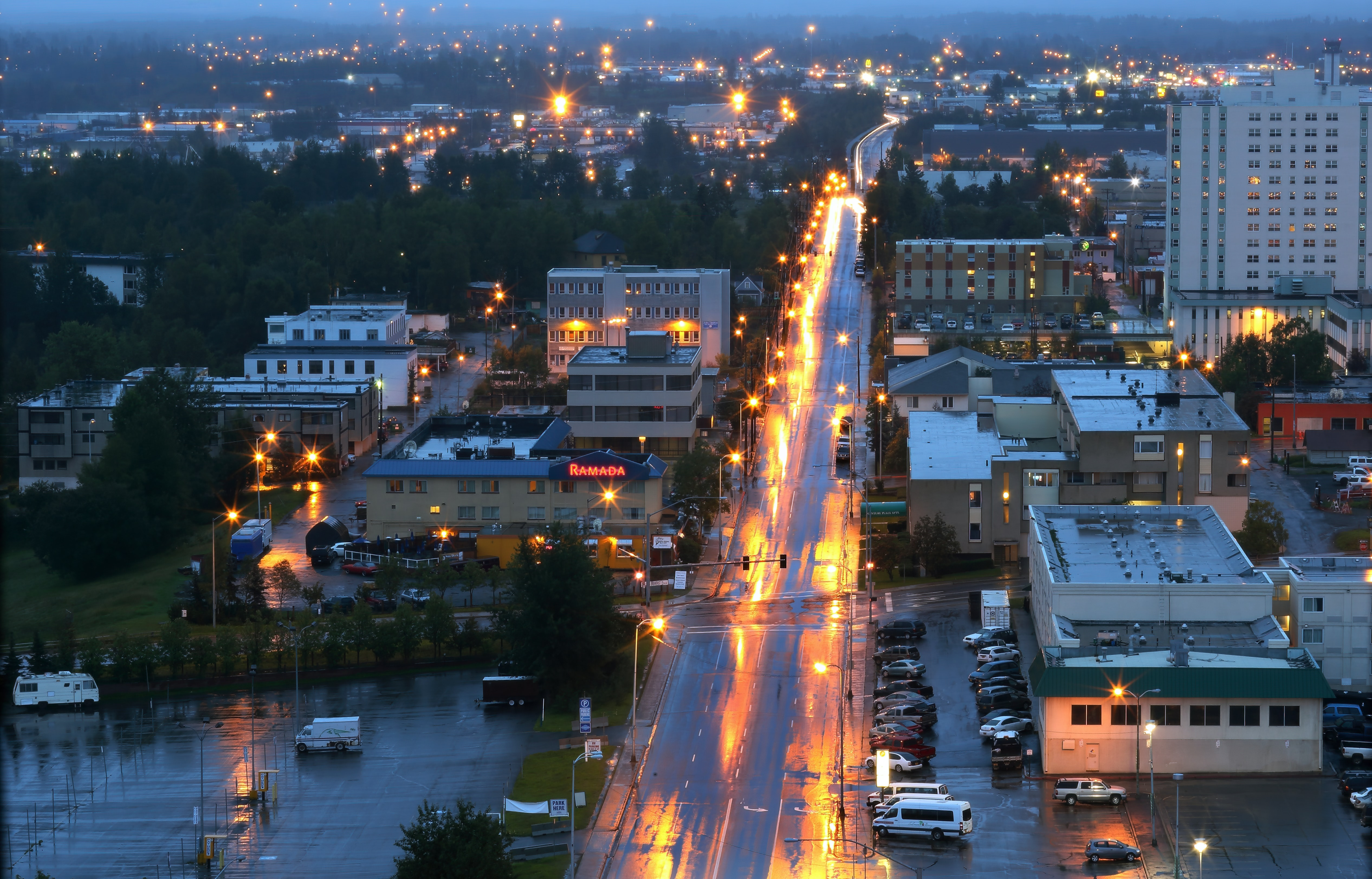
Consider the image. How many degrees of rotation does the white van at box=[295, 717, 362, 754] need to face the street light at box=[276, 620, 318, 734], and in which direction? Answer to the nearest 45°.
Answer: approximately 90° to its right

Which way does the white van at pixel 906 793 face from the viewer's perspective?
to the viewer's left

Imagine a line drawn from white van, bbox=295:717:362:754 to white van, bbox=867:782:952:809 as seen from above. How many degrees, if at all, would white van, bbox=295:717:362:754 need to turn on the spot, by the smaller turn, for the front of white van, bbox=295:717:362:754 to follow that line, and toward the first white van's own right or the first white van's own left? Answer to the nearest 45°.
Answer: approximately 135° to the first white van's own left

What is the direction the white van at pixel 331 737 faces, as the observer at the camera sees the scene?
facing to the left of the viewer

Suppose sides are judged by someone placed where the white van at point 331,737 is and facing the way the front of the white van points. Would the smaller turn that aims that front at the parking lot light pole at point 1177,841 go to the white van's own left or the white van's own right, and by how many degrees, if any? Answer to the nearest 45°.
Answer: approximately 135° to the white van's own left

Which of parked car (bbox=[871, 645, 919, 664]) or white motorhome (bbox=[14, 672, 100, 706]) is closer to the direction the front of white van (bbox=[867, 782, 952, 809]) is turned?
the white motorhome

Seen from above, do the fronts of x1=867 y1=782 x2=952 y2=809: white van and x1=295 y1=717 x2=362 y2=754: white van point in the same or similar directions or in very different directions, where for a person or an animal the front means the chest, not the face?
same or similar directions
